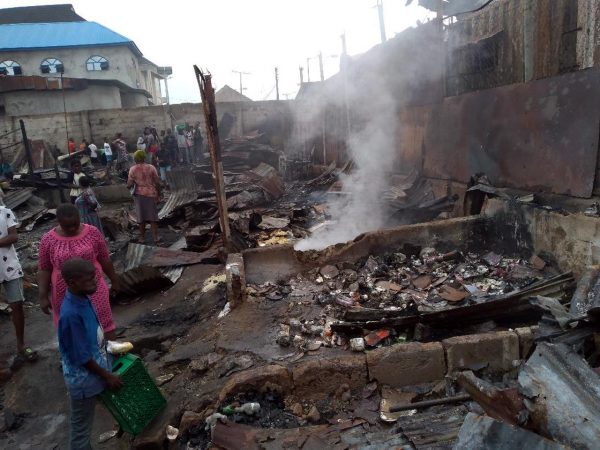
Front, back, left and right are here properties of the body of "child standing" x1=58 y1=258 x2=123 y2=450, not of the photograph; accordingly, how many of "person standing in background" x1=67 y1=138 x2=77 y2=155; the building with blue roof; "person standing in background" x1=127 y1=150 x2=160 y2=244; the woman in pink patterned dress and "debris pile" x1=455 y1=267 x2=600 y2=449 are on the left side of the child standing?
4

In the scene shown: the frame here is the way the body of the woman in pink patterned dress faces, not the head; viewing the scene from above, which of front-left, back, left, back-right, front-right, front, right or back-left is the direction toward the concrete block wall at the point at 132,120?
back

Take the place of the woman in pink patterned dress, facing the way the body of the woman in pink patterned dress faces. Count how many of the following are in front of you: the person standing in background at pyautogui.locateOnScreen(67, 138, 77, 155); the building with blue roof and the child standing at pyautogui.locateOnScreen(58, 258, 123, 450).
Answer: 1

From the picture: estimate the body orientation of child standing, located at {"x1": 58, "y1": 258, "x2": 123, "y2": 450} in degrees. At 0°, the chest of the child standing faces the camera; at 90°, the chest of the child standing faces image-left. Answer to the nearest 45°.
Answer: approximately 270°

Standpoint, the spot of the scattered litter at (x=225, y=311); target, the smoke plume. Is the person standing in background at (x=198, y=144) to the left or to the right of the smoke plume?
left

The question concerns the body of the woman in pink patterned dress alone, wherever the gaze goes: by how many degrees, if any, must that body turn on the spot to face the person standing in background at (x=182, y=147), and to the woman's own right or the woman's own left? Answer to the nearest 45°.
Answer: approximately 180°

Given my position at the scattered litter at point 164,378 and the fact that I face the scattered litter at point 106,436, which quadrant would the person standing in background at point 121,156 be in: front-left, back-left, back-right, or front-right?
back-right

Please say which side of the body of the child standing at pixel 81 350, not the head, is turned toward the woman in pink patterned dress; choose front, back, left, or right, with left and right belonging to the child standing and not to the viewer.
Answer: left

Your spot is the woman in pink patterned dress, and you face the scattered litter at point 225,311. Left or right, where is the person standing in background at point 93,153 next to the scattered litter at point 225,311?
left

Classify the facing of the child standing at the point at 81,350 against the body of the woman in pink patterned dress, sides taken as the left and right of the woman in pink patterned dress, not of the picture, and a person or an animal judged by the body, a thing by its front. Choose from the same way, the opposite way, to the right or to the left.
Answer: to the left

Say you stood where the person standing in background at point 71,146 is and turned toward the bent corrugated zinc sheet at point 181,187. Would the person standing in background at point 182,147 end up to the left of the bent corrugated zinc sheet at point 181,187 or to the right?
left

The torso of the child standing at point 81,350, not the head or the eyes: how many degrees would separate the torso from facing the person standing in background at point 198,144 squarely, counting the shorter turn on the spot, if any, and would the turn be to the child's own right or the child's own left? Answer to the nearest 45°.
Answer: approximately 90° to the child's own left

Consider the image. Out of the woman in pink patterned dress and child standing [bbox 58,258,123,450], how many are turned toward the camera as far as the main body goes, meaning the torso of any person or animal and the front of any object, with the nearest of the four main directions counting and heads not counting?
1
